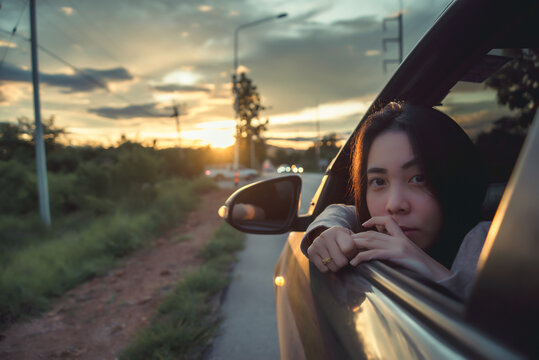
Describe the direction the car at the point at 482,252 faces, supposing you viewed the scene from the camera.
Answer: facing away from the viewer and to the left of the viewer

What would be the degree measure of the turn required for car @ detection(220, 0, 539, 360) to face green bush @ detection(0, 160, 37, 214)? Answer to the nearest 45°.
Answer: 0° — it already faces it

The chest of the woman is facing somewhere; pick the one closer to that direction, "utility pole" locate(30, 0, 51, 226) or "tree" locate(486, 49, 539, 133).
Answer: the utility pole

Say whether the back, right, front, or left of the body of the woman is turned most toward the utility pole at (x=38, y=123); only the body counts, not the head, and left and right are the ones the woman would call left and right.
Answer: right

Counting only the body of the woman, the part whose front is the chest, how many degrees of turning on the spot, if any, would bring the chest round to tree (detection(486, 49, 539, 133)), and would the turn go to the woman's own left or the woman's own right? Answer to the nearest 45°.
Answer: approximately 180°

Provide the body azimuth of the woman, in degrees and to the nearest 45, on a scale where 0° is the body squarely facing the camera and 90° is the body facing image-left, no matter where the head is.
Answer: approximately 45°
